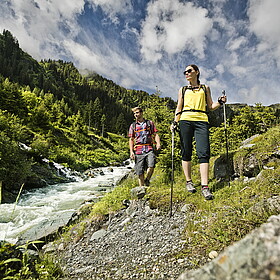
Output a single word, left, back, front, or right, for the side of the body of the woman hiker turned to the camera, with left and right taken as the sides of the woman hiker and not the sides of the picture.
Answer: front

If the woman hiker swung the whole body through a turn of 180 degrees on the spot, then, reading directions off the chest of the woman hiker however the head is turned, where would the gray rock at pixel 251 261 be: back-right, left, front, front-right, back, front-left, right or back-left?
back

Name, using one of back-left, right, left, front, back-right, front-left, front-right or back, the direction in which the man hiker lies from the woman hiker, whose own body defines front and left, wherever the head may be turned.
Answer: back-right
